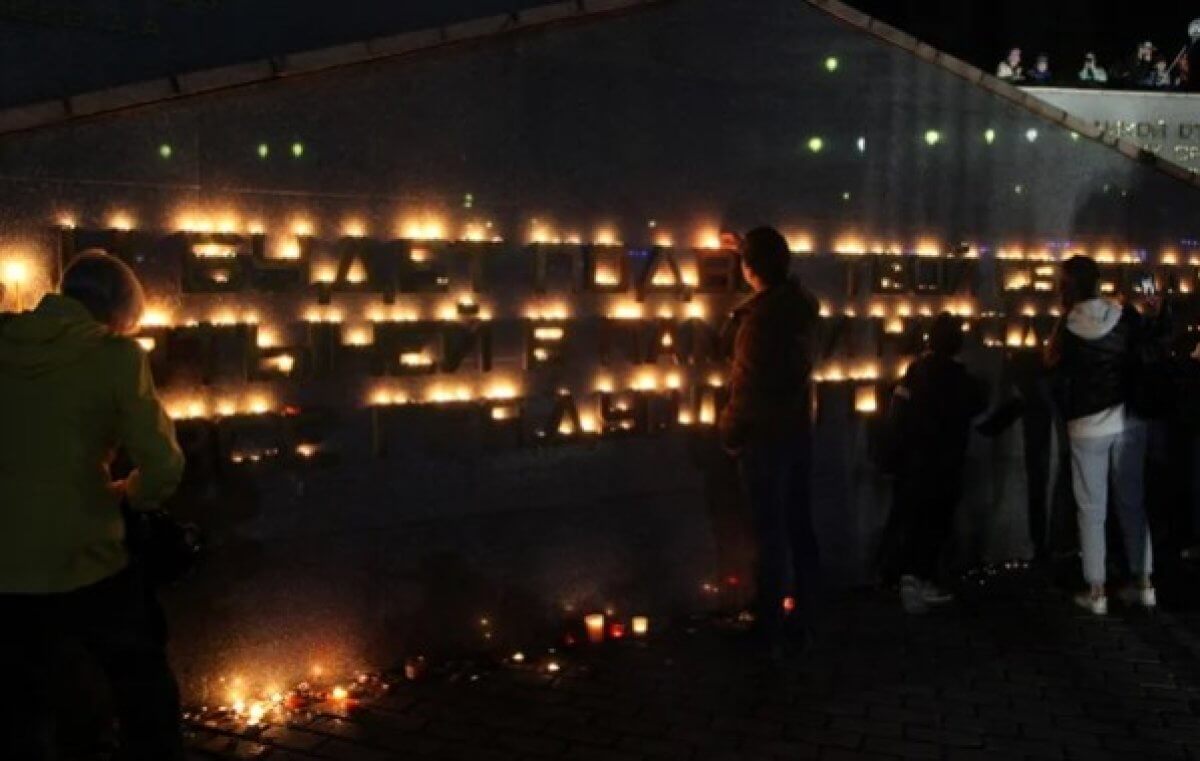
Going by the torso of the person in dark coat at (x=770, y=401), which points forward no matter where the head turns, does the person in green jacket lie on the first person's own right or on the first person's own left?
on the first person's own left

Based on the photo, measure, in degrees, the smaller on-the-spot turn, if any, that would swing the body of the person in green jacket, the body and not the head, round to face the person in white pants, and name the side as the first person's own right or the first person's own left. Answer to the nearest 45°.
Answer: approximately 45° to the first person's own right

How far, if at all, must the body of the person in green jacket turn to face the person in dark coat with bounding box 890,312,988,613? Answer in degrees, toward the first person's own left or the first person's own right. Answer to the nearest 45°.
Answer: approximately 45° to the first person's own right

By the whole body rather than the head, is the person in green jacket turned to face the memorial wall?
yes

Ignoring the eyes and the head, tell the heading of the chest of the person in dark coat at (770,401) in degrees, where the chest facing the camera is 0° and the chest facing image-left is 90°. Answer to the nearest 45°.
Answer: approximately 135°

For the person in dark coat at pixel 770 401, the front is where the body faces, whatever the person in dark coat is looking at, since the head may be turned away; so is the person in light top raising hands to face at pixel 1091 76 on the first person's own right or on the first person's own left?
on the first person's own right

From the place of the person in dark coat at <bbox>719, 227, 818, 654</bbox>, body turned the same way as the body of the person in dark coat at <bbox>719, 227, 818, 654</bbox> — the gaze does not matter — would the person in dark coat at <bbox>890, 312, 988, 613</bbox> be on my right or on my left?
on my right

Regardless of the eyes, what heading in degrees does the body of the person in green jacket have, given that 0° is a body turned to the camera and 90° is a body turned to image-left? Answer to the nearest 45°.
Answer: approximately 225°

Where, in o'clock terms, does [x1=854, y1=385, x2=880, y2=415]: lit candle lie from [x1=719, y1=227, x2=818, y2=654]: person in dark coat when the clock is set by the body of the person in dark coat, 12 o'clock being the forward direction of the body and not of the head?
The lit candle is roughly at 2 o'clock from the person in dark coat.

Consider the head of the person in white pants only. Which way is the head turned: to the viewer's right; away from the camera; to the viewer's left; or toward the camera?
away from the camera
